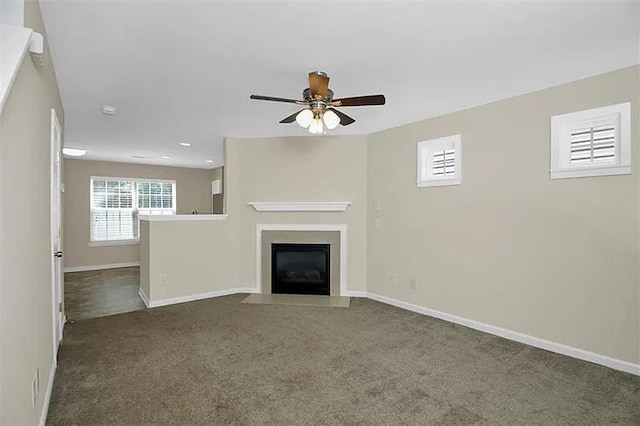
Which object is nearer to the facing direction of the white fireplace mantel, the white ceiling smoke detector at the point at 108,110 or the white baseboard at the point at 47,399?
the white baseboard

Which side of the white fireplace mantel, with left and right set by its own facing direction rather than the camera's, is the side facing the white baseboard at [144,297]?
right

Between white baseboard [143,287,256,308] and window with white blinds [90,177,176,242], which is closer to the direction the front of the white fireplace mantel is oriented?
the white baseboard

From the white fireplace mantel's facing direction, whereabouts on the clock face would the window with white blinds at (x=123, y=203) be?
The window with white blinds is roughly at 4 o'clock from the white fireplace mantel.

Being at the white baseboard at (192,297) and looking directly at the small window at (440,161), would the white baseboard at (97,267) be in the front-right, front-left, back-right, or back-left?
back-left

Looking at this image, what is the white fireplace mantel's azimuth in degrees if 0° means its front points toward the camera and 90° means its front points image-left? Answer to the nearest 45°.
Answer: approximately 0°

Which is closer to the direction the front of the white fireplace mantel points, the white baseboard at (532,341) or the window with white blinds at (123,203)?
the white baseboard

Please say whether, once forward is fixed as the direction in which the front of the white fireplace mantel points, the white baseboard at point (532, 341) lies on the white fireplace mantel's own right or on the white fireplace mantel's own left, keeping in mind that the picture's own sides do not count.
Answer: on the white fireplace mantel's own left

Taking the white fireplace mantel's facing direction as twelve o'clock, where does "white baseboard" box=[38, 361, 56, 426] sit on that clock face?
The white baseboard is roughly at 1 o'clock from the white fireplace mantel.

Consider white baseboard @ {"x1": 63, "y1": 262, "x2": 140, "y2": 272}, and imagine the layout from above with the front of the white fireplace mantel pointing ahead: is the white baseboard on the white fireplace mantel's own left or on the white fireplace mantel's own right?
on the white fireplace mantel's own right
